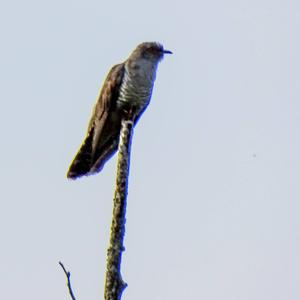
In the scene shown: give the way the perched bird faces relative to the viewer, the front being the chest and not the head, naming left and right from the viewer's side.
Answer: facing to the right of the viewer
